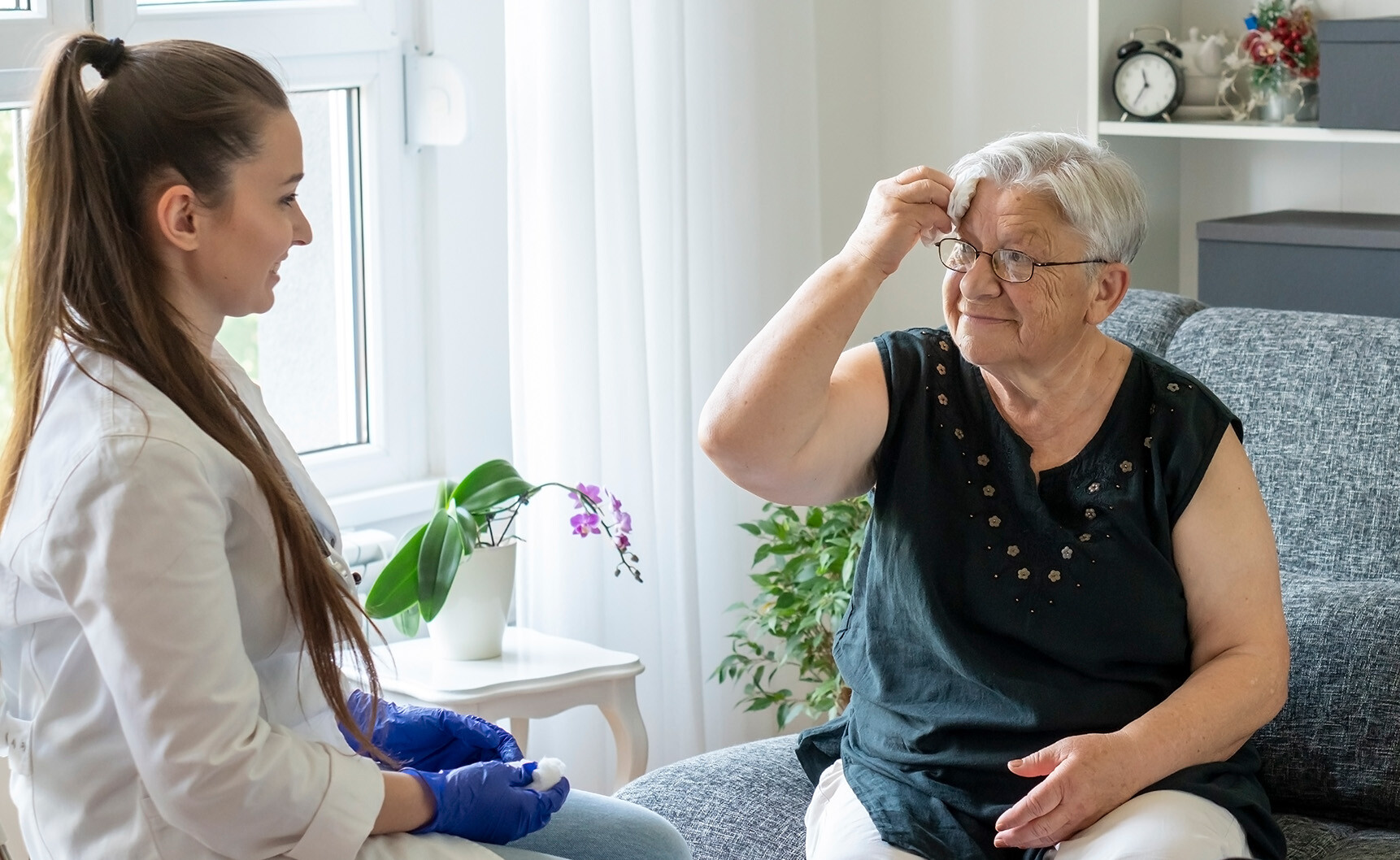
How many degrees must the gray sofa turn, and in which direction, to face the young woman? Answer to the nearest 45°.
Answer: approximately 45° to its right

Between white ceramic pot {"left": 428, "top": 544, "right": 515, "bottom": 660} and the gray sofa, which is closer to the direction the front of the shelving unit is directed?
the gray sofa

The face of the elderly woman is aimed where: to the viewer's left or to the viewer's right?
to the viewer's left

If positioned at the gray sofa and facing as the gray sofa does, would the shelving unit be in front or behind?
behind

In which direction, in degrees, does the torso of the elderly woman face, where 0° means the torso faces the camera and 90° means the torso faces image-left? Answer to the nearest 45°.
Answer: approximately 0°

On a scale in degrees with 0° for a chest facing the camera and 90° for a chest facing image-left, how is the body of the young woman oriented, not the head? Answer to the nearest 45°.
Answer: approximately 270°

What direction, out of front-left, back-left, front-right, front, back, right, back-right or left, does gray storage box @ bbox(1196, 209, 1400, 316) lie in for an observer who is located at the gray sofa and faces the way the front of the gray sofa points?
back

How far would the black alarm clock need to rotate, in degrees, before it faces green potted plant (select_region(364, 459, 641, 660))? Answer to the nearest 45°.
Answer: approximately 45° to its right

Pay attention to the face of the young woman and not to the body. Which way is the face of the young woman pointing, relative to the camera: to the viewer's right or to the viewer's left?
to the viewer's right

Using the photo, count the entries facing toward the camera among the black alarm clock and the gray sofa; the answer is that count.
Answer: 2
